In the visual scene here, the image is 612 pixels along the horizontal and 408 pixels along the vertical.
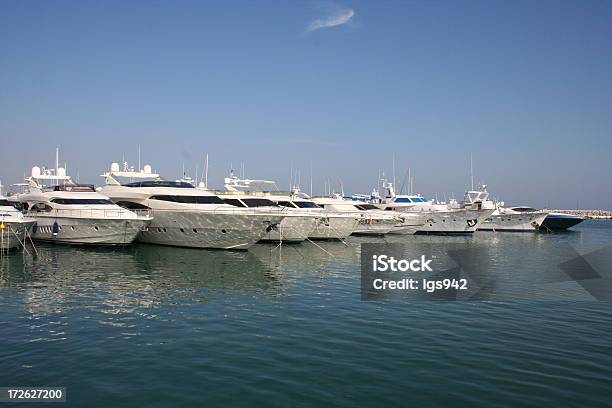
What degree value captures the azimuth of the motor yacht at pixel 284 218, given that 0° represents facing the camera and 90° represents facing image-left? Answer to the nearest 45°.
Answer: approximately 270°

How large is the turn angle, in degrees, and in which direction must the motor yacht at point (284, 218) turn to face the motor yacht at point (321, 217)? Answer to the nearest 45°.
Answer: approximately 45° to its left

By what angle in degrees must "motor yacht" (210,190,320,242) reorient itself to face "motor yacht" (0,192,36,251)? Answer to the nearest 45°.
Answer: approximately 135° to its right

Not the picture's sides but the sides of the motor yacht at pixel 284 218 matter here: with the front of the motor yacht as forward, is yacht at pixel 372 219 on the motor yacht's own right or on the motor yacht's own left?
on the motor yacht's own left
